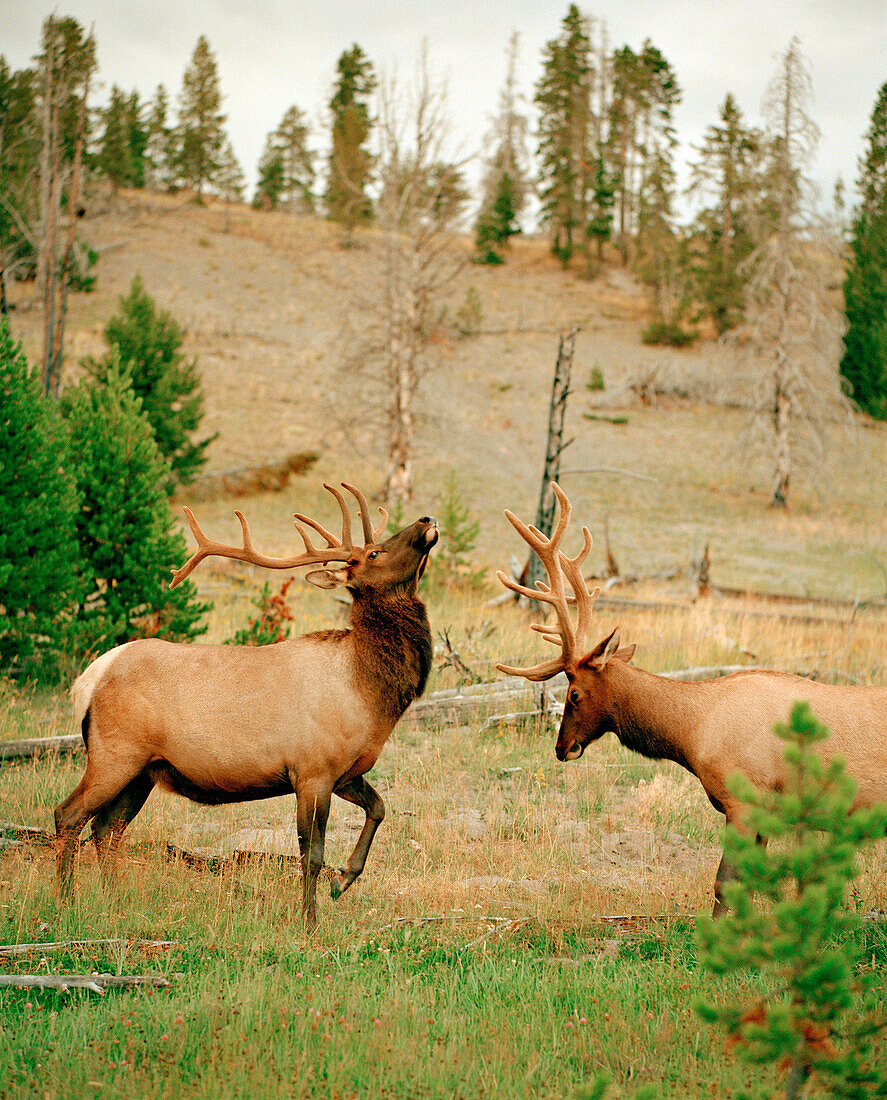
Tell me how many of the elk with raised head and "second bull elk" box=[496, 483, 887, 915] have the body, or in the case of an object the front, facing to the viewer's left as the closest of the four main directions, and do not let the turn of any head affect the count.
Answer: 1

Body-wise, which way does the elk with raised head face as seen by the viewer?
to the viewer's right

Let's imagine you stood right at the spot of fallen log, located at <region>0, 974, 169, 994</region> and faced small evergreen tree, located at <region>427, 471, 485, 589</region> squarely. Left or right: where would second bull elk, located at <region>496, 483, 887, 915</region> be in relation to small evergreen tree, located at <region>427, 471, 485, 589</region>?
right

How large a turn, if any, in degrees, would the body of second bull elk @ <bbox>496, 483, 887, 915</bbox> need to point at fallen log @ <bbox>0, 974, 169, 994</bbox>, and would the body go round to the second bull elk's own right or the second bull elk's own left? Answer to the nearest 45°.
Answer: approximately 45° to the second bull elk's own left

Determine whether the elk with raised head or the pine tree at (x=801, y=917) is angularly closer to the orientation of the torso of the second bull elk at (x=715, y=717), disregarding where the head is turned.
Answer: the elk with raised head

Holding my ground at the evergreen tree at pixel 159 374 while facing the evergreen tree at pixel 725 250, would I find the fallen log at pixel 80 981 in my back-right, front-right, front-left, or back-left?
back-right

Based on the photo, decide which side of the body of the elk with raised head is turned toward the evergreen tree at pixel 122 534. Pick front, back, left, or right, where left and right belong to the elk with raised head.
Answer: left

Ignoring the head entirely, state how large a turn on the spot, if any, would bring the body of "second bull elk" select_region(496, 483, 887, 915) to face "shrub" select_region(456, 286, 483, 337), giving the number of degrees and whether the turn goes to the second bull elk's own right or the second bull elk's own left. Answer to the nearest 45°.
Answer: approximately 90° to the second bull elk's own right

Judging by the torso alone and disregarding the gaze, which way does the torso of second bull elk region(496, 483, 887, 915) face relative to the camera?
to the viewer's left

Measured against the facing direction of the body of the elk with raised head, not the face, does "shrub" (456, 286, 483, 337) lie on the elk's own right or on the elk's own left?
on the elk's own left

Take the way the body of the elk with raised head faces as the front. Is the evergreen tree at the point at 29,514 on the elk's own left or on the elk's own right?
on the elk's own left
